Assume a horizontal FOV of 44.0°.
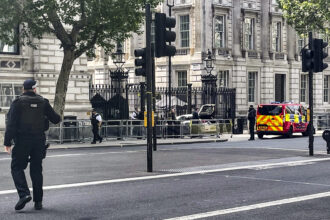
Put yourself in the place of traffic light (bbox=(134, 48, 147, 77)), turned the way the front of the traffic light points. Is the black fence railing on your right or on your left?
on your right

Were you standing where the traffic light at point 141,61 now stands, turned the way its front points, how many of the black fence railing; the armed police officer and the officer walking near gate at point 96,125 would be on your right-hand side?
2

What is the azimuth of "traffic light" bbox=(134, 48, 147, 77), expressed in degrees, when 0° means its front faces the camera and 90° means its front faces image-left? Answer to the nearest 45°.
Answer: approximately 90°

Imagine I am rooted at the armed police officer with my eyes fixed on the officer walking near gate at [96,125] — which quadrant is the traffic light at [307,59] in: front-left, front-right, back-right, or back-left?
front-right

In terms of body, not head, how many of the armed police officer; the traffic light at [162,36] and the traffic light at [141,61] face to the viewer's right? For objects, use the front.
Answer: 1
